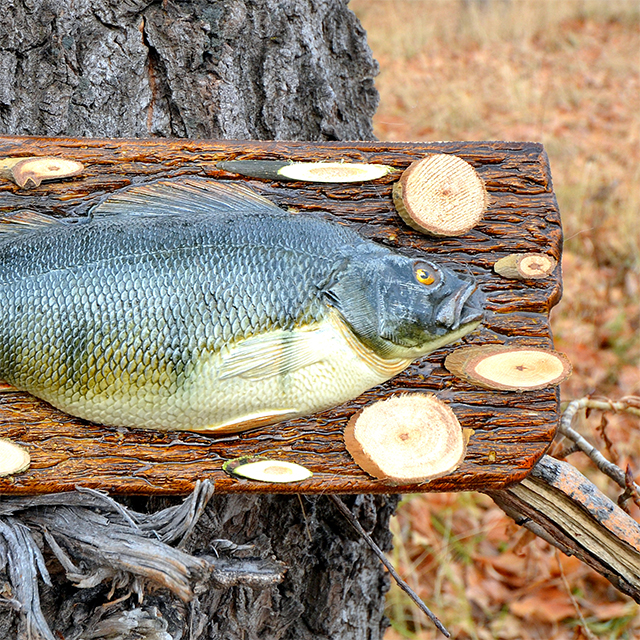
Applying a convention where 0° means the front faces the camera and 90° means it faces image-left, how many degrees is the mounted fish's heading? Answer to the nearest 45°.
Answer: approximately 270°
